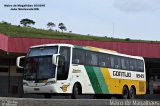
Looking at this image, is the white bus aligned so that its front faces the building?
no

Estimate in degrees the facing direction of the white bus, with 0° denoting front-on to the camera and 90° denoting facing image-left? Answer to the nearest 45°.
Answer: approximately 45°
